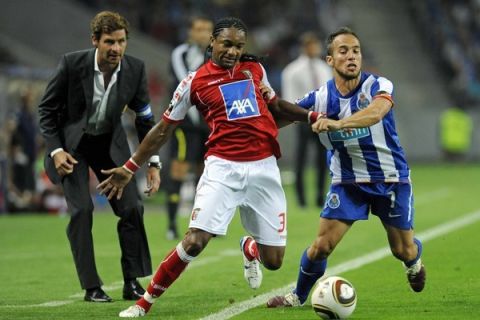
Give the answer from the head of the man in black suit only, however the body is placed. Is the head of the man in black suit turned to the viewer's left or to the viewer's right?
to the viewer's right

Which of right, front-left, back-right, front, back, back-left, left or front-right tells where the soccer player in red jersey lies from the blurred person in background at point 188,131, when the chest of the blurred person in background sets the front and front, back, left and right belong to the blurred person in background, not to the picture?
front-right

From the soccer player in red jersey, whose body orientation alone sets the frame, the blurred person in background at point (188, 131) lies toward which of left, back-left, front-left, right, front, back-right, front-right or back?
back

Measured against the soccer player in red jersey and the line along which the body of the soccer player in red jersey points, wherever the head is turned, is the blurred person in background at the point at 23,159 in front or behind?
behind

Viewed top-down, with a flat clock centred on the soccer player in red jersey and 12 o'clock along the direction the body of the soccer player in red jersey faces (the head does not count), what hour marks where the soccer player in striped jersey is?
The soccer player in striped jersey is roughly at 9 o'clock from the soccer player in red jersey.

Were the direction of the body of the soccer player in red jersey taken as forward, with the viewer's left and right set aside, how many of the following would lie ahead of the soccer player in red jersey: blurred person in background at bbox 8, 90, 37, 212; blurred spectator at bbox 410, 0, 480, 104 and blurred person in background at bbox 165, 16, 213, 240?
0

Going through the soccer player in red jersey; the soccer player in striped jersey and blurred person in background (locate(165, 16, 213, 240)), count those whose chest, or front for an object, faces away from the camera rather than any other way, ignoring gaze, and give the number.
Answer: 0

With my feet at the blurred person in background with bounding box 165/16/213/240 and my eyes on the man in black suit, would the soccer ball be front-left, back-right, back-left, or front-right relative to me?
front-left

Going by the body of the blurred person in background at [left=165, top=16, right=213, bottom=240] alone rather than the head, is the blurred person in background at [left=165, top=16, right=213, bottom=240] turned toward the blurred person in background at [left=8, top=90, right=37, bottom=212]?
no

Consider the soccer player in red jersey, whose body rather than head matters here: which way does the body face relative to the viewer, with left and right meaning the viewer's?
facing the viewer

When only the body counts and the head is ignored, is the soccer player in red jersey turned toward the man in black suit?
no

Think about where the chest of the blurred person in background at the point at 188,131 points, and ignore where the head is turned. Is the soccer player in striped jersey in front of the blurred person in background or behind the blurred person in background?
in front

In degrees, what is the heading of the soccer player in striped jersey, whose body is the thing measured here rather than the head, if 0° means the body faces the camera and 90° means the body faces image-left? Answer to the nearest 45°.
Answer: approximately 45°
